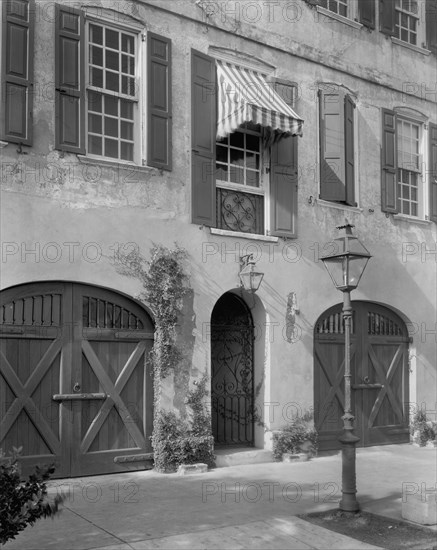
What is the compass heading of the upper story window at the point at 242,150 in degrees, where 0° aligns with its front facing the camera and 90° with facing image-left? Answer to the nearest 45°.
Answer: approximately 315°

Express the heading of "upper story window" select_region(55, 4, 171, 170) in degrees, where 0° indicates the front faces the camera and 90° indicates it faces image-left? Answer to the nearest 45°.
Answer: approximately 315°

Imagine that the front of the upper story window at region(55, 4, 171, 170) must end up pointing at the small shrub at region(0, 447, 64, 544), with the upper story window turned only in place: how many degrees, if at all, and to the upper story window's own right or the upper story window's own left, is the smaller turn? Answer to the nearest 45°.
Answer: approximately 45° to the upper story window's own right

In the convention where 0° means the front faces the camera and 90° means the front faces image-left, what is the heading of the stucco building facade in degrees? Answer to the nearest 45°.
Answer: approximately 315°

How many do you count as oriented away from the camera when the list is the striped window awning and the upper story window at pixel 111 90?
0

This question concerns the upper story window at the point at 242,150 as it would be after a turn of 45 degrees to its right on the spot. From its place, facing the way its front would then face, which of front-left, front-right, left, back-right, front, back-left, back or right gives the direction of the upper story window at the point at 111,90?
front-right

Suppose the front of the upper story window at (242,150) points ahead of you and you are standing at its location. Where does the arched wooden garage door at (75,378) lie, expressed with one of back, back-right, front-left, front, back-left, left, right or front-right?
right

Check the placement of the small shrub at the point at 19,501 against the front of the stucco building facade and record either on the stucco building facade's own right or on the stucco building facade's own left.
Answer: on the stucco building facade's own right

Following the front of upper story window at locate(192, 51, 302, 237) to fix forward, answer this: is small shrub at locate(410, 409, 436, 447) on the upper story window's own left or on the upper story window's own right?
on the upper story window's own left

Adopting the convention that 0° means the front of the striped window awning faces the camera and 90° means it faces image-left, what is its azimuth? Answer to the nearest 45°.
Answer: approximately 315°
